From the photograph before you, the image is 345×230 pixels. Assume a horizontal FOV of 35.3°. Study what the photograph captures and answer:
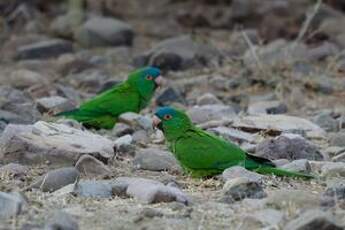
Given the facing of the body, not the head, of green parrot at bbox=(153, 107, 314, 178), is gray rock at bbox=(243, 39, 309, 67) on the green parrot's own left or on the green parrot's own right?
on the green parrot's own right

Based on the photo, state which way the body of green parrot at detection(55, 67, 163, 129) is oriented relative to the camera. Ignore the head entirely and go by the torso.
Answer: to the viewer's right

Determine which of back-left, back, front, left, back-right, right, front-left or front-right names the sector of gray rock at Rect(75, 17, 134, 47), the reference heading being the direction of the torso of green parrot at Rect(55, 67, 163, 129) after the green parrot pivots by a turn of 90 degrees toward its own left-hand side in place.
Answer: front

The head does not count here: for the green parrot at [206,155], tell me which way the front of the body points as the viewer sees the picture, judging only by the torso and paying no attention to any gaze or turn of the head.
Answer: to the viewer's left

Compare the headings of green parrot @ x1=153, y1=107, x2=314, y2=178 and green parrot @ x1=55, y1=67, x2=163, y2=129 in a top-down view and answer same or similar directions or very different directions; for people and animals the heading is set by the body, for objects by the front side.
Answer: very different directions

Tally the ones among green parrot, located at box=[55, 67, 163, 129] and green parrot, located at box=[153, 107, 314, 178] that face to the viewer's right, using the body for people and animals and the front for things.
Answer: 1

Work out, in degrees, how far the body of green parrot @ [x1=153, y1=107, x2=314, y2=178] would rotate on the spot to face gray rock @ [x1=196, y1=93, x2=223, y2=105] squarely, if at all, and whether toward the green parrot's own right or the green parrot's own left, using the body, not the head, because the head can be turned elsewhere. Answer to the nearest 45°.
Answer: approximately 90° to the green parrot's own right

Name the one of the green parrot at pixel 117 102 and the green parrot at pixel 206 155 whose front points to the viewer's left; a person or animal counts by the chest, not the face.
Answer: the green parrot at pixel 206 155

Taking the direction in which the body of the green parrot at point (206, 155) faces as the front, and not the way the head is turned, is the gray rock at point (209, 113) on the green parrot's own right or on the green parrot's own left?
on the green parrot's own right
